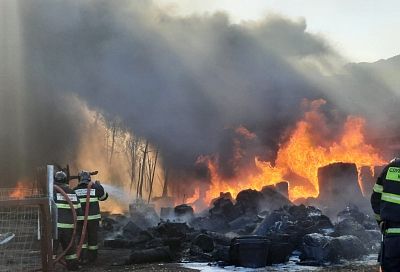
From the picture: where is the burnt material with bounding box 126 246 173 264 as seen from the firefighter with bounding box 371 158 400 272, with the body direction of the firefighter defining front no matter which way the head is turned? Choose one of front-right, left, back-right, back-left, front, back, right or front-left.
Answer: front-left

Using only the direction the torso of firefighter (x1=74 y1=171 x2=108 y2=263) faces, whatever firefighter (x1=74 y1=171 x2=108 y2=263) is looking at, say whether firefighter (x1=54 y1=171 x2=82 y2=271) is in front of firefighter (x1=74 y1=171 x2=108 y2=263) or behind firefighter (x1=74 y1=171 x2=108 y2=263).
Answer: behind

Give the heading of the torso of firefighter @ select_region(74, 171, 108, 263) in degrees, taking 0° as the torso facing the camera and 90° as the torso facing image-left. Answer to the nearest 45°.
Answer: approximately 225°

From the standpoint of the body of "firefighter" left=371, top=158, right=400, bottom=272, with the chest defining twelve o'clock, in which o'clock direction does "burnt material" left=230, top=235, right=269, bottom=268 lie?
The burnt material is roughly at 11 o'clock from the firefighter.

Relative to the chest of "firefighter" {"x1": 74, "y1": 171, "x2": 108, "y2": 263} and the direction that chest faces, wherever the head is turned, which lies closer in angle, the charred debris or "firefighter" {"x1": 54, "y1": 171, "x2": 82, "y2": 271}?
the charred debris
